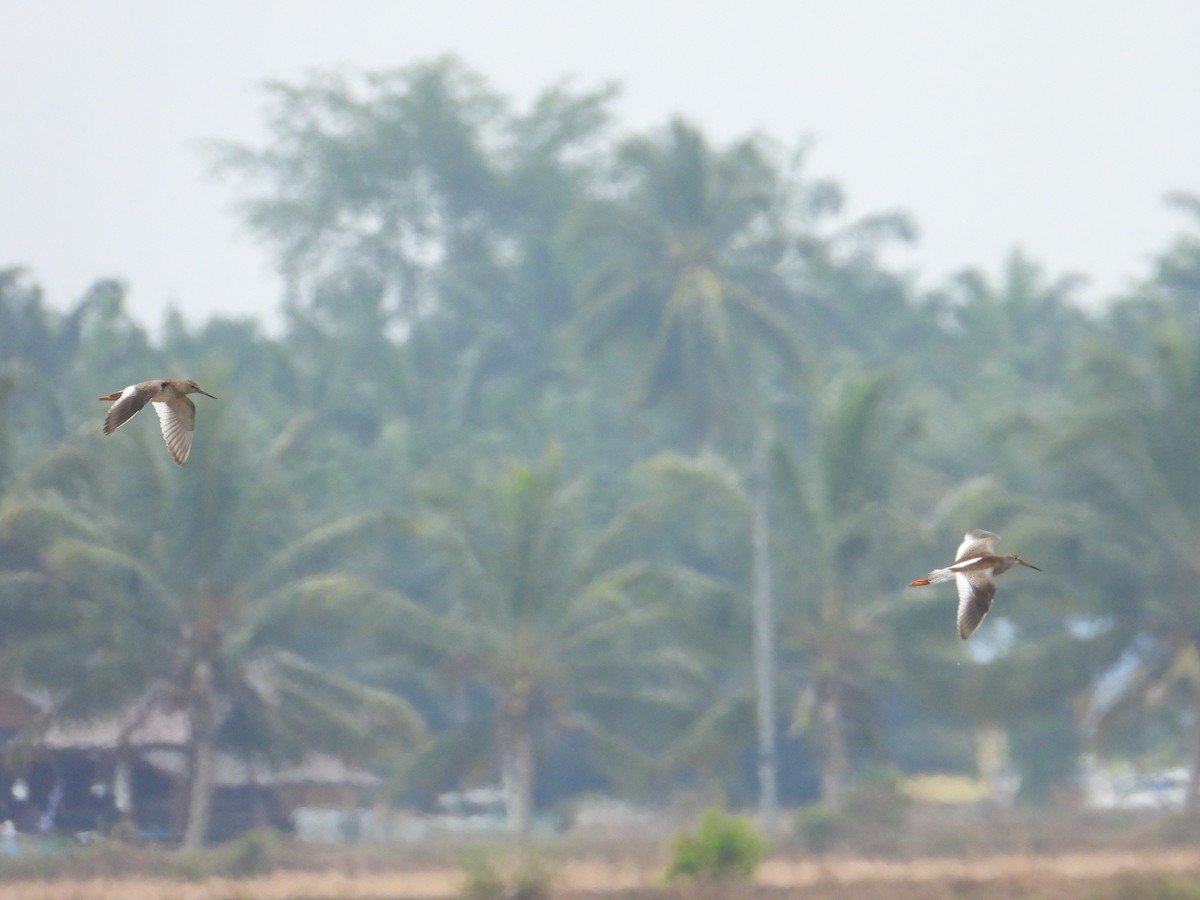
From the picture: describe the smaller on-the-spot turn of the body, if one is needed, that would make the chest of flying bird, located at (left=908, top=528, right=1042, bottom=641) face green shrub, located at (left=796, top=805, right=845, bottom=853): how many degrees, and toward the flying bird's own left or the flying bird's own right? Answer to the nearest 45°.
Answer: approximately 90° to the flying bird's own left

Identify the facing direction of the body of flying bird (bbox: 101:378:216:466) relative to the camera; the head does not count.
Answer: to the viewer's right

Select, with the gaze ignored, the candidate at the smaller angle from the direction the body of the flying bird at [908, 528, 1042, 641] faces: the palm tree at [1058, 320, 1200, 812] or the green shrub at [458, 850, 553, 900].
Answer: the palm tree

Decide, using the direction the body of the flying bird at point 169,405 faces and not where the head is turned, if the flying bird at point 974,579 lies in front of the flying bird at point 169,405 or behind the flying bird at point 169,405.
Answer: in front

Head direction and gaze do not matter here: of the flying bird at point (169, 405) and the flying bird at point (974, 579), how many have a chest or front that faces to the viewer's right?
2

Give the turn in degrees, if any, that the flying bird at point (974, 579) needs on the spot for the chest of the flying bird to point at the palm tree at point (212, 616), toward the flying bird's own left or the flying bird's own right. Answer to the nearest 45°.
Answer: approximately 135° to the flying bird's own left

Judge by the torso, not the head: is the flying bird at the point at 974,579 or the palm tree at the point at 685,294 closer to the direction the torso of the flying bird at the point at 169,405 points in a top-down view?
the flying bird

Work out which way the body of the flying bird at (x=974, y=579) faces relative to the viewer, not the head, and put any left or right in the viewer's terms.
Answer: facing to the right of the viewer

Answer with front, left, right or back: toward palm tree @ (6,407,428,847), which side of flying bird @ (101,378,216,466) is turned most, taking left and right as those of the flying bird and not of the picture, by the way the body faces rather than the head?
left
